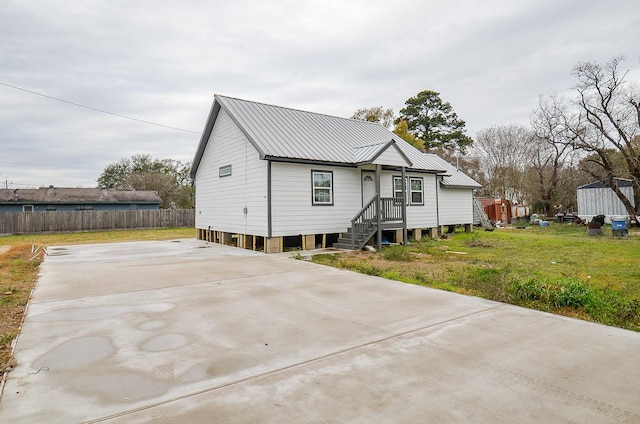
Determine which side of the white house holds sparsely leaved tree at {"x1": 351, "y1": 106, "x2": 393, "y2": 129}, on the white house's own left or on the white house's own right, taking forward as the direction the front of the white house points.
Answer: on the white house's own left

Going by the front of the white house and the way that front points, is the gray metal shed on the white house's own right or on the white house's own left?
on the white house's own left

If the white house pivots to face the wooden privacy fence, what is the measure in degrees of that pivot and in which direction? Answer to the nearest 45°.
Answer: approximately 180°

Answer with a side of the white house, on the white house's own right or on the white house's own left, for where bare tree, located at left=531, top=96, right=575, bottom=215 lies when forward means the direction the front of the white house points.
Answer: on the white house's own left

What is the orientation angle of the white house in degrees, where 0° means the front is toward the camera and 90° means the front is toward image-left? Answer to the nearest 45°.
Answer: approximately 315°

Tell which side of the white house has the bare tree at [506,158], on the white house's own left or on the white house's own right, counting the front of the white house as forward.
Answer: on the white house's own left

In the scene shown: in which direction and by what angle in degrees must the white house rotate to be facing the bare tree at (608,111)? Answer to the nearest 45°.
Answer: approximately 90° to its left

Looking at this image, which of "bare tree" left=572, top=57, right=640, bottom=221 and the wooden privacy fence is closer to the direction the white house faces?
the bare tree

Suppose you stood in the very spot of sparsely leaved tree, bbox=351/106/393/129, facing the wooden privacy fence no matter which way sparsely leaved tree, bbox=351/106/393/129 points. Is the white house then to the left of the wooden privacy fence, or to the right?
left
